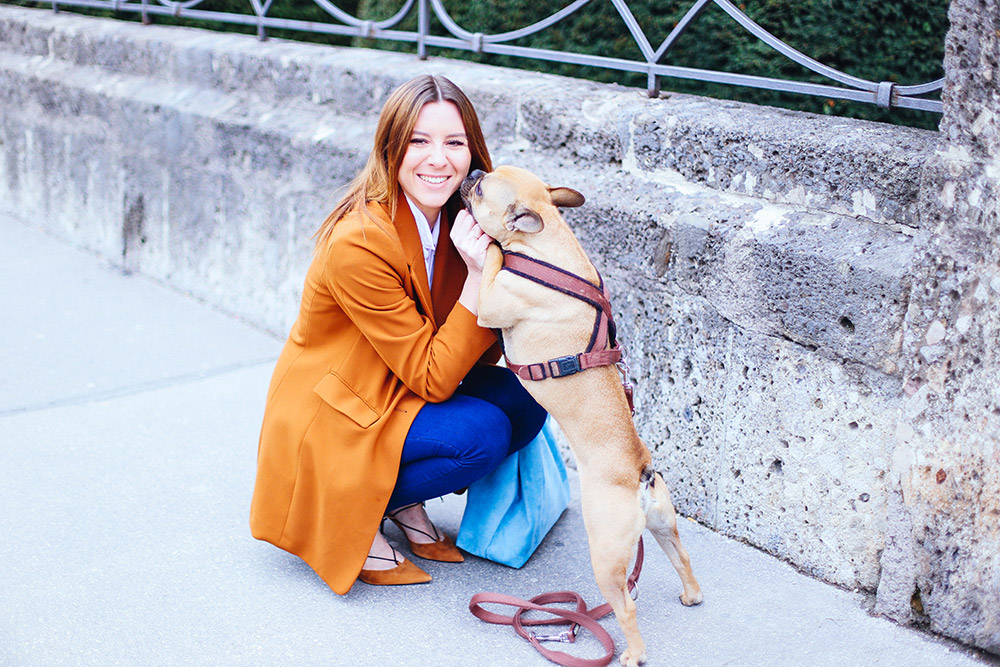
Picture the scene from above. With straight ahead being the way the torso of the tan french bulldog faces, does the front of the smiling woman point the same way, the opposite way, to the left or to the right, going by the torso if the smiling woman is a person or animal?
the opposite way

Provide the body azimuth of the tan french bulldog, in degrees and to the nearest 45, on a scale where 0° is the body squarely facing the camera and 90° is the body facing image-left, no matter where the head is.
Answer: approximately 135°

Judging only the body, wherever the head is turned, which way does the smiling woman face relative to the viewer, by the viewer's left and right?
facing the viewer and to the right of the viewer
